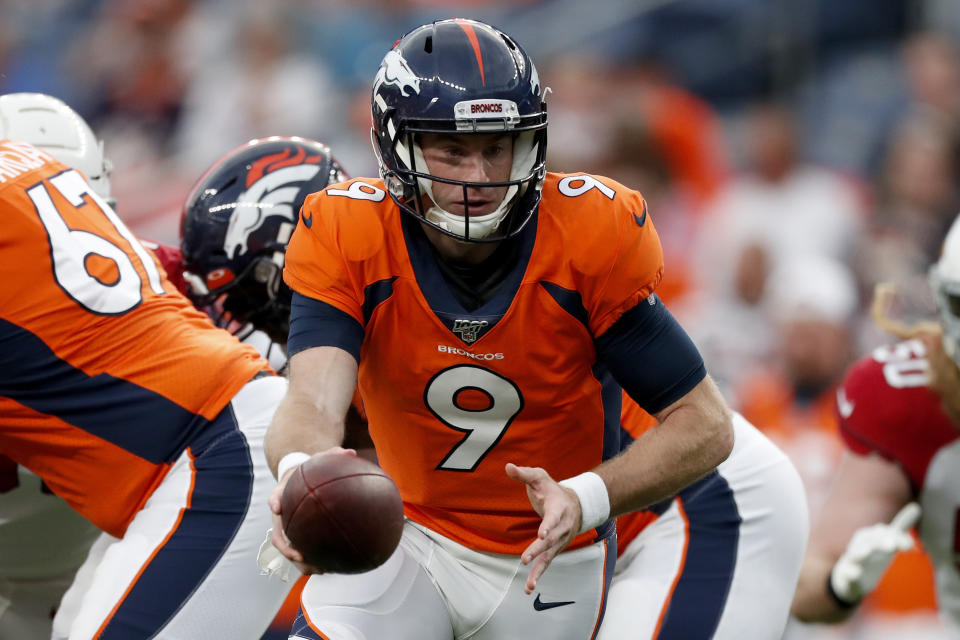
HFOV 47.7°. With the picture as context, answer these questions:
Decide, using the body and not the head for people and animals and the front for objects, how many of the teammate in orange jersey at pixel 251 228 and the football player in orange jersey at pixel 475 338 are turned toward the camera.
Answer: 1

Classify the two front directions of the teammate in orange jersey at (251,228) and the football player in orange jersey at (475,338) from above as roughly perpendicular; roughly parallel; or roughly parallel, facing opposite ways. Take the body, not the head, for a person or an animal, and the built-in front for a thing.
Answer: roughly perpendicular

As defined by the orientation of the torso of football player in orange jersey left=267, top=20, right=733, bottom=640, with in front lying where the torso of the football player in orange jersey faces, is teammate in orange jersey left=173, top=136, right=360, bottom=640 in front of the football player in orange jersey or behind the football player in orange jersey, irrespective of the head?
behind

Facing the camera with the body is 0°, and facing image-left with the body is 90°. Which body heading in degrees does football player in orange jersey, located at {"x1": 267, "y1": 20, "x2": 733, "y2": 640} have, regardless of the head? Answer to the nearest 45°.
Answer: approximately 0°

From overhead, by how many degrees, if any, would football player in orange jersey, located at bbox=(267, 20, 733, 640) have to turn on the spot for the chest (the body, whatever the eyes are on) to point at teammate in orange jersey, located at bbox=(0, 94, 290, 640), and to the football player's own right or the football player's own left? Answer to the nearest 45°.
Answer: approximately 90° to the football player's own right
